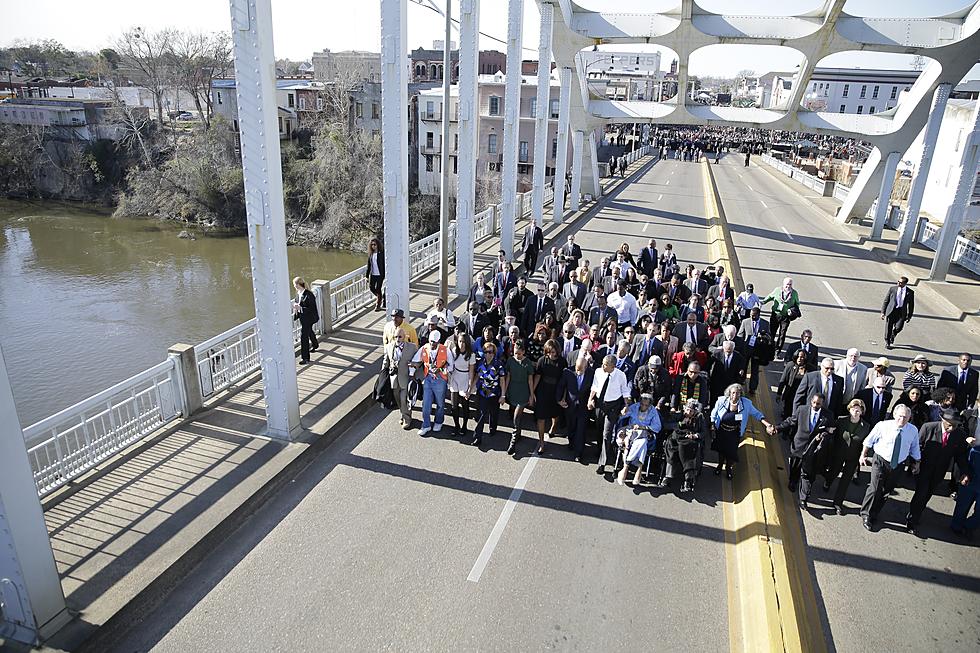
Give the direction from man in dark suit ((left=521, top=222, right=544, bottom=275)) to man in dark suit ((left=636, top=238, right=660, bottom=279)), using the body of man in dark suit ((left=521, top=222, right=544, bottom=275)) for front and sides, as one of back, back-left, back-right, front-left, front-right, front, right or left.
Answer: front-left

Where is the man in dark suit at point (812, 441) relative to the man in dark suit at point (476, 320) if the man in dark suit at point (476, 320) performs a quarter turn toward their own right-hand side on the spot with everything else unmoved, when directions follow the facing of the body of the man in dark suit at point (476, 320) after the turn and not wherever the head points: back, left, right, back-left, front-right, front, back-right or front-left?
back-left

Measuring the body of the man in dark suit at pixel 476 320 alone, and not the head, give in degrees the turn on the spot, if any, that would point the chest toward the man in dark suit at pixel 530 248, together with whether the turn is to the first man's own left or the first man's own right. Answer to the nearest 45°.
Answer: approximately 180°

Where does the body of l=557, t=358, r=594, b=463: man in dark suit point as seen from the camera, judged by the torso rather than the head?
toward the camera

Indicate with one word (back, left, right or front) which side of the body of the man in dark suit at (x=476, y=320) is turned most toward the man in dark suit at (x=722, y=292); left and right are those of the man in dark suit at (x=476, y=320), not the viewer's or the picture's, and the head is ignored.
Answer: left

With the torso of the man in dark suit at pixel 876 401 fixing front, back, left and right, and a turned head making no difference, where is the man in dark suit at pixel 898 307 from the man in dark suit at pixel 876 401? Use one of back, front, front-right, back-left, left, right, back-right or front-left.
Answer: back

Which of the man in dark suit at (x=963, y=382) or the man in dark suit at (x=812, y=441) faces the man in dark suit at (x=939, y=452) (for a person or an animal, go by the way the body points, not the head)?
the man in dark suit at (x=963, y=382)

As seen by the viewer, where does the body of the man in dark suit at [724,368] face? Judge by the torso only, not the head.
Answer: toward the camera

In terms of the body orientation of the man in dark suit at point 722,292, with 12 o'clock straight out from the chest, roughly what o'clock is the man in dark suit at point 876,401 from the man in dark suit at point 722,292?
the man in dark suit at point 876,401 is roughly at 11 o'clock from the man in dark suit at point 722,292.

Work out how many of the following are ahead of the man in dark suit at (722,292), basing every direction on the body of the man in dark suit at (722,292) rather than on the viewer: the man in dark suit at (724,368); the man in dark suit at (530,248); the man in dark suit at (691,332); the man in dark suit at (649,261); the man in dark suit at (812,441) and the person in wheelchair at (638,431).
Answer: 4

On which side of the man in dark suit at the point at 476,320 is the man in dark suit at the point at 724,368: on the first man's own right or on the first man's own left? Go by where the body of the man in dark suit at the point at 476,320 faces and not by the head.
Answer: on the first man's own left

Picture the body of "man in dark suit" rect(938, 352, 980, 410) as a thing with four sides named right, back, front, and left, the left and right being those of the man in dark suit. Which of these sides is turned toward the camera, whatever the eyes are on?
front

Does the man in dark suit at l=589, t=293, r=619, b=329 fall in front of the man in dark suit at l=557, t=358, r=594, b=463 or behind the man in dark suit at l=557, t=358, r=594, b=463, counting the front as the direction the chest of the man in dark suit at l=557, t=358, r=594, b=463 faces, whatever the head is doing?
behind

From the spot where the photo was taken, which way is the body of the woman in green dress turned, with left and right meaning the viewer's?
facing the viewer

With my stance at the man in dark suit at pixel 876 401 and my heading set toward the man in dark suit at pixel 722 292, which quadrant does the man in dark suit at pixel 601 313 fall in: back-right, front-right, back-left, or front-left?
front-left

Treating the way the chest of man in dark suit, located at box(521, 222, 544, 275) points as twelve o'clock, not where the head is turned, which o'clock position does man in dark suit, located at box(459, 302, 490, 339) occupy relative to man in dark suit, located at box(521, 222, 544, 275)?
man in dark suit, located at box(459, 302, 490, 339) is roughly at 12 o'clock from man in dark suit, located at box(521, 222, 544, 275).

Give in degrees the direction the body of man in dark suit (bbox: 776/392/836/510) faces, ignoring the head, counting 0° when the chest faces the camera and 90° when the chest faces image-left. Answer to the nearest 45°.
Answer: approximately 0°

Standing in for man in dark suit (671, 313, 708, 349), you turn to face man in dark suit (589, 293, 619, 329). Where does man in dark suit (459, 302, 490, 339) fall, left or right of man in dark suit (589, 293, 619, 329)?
left

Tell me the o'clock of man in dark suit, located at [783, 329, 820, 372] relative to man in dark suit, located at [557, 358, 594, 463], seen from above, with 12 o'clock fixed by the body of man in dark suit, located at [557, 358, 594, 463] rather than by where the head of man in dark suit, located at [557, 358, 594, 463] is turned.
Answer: man in dark suit, located at [783, 329, 820, 372] is roughly at 8 o'clock from man in dark suit, located at [557, 358, 594, 463].
